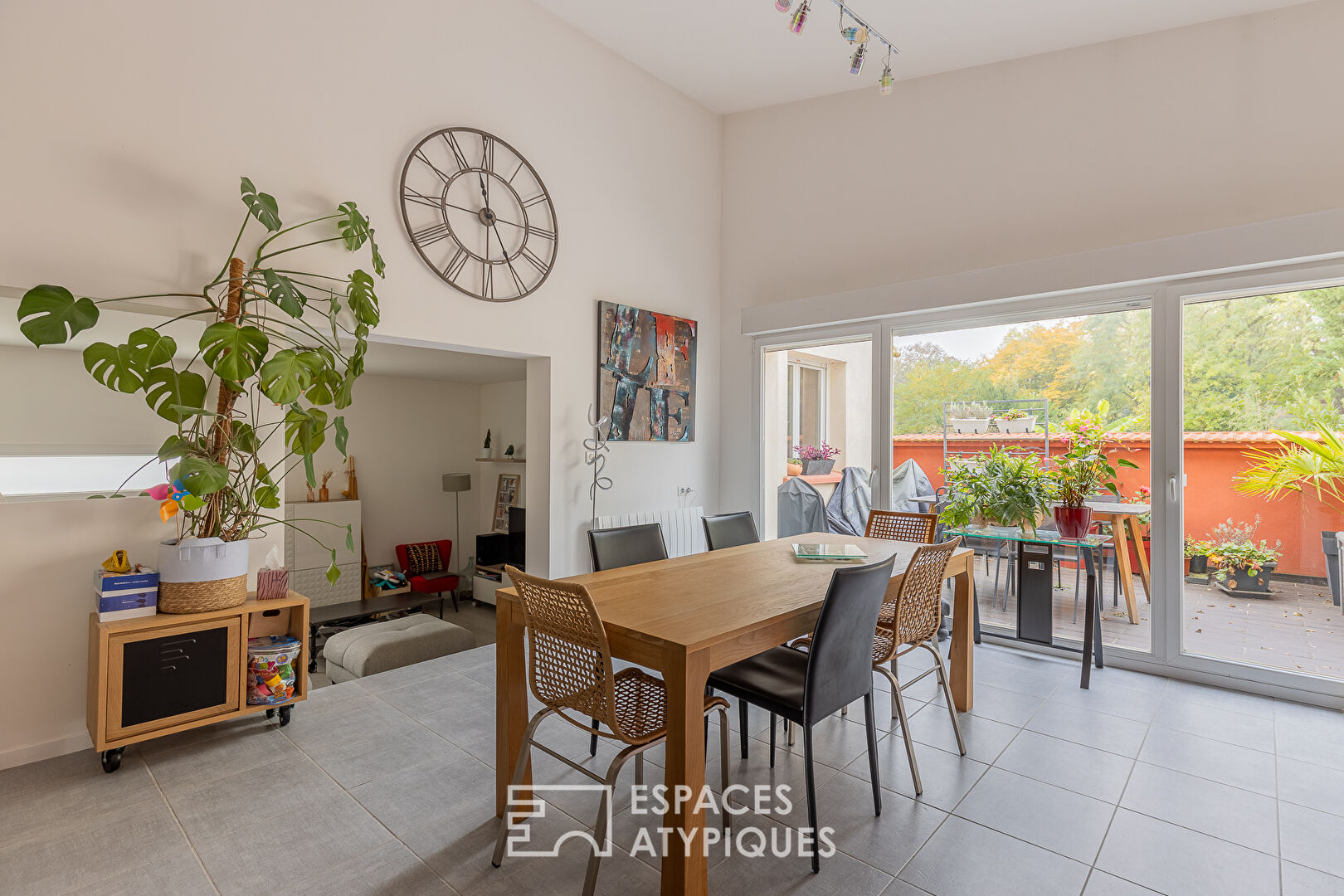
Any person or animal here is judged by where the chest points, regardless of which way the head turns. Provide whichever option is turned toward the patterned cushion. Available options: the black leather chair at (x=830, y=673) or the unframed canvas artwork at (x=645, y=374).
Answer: the black leather chair

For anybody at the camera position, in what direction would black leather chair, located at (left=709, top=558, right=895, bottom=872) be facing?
facing away from the viewer and to the left of the viewer

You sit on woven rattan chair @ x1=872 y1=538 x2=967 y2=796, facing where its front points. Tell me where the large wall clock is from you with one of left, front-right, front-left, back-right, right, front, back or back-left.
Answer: front-left

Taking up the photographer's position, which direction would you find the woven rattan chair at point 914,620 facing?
facing away from the viewer and to the left of the viewer

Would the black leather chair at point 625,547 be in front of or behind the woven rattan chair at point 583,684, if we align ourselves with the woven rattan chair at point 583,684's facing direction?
in front

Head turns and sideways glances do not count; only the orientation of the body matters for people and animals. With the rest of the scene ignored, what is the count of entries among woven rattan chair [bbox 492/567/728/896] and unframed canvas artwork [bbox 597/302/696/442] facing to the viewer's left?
0

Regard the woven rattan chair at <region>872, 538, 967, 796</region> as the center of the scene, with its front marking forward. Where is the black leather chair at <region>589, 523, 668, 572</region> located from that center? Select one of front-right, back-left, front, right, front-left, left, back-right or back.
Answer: front-left

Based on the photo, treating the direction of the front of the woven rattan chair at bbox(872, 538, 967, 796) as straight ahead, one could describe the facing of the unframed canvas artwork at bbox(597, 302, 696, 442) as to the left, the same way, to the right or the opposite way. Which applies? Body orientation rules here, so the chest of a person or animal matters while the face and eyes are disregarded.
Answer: the opposite way

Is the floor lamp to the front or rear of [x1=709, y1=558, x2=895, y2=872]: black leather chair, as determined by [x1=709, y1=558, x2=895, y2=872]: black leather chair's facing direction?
to the front

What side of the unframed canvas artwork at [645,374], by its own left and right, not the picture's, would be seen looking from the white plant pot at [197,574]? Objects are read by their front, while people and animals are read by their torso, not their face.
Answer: right

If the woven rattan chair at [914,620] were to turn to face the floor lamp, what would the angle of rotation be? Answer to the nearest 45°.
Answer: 0° — it already faces it

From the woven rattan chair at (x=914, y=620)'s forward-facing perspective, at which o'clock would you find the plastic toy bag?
The plastic toy bag is roughly at 10 o'clock from the woven rattan chair.

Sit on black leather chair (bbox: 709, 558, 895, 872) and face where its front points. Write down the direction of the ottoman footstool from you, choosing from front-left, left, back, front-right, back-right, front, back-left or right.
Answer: front

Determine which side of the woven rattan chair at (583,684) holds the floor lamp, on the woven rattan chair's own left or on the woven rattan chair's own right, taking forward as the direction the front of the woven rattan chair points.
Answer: on the woven rattan chair's own left

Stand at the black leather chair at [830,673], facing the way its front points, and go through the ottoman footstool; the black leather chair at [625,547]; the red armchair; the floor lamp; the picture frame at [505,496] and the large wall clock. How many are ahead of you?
6

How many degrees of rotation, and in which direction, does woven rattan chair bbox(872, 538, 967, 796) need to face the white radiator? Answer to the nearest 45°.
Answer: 0° — it already faces it
